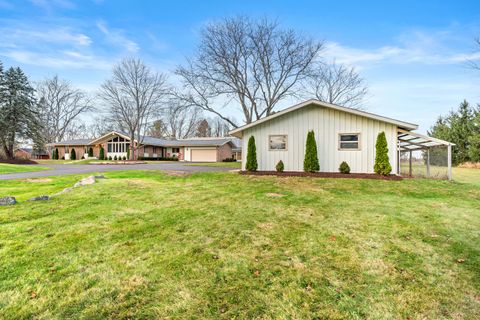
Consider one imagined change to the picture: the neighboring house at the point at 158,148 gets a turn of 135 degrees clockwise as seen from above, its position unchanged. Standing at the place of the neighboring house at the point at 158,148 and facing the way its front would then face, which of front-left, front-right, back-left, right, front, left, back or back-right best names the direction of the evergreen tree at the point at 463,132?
back

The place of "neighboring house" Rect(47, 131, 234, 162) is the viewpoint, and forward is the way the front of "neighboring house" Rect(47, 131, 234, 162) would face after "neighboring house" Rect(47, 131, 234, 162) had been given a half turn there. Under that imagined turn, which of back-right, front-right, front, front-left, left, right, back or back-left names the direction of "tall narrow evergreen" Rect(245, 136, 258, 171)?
back

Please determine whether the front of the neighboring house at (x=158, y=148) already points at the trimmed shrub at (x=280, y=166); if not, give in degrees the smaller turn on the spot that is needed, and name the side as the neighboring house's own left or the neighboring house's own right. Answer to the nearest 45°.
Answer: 0° — it already faces it

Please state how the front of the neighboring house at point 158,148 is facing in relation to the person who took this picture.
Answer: facing the viewer

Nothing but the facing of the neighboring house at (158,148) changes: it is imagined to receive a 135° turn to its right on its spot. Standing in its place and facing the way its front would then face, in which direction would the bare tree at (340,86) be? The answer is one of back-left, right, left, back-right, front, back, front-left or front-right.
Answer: back

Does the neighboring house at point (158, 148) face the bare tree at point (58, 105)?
no

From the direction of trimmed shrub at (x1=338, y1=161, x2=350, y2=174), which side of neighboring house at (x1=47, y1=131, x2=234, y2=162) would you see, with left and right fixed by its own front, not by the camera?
front

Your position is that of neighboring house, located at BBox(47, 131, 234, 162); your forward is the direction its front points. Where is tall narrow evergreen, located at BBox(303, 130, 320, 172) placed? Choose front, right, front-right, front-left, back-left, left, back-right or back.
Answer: front

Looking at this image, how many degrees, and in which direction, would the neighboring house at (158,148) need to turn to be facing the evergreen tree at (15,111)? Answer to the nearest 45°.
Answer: approximately 90° to its right
